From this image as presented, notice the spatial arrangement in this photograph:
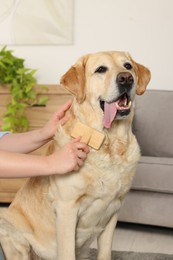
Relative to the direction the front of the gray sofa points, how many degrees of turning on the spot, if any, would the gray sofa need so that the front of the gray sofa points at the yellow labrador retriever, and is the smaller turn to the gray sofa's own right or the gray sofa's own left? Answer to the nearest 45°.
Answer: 0° — it already faces it

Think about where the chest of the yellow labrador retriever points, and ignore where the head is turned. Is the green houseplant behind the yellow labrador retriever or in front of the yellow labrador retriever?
behind

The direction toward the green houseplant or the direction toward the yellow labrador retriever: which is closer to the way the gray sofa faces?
the yellow labrador retriever

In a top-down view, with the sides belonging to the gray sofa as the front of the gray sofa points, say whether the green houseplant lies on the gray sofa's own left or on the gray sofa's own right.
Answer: on the gray sofa's own right

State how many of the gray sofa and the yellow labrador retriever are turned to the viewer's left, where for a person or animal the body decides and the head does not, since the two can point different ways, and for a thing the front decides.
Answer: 0

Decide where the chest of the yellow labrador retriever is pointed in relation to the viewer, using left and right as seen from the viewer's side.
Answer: facing the viewer and to the right of the viewer

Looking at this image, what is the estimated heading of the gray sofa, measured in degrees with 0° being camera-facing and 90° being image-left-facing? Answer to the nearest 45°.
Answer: approximately 0°
